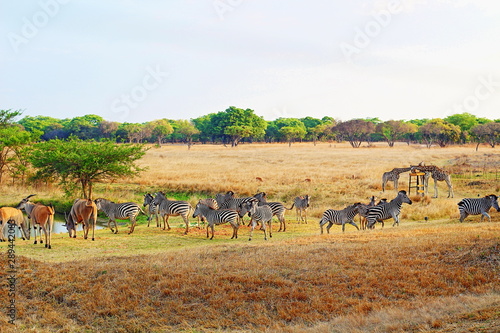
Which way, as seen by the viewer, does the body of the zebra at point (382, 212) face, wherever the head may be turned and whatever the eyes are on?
to the viewer's right

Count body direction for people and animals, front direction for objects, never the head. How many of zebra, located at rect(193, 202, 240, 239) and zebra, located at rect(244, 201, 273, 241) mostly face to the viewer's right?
0

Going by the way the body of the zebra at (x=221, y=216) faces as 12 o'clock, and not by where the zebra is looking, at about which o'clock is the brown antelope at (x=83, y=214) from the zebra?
The brown antelope is roughly at 12 o'clock from the zebra.

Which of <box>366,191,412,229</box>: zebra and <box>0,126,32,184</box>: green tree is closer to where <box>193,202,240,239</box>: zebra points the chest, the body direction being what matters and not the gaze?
the green tree

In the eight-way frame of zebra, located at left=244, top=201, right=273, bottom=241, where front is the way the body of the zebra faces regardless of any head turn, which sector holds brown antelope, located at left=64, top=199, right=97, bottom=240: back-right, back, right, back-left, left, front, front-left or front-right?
front-right

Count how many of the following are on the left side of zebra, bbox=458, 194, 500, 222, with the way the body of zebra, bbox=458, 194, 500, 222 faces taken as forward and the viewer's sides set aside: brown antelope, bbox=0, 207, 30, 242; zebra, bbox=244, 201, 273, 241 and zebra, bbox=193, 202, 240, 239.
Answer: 0

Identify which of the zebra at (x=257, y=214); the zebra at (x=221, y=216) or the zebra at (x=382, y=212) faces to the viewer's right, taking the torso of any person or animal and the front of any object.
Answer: the zebra at (x=382, y=212)

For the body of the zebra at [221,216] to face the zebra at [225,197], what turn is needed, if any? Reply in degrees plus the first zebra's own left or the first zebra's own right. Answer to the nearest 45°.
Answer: approximately 90° to the first zebra's own right

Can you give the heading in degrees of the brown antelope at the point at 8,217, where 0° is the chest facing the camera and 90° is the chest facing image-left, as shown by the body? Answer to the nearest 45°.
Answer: approximately 270°

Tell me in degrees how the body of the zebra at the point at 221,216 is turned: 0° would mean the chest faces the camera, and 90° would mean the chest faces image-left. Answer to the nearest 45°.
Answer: approximately 90°
